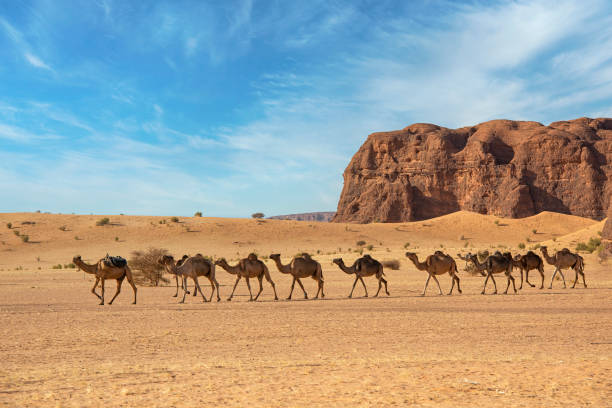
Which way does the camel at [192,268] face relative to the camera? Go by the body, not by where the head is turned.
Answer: to the viewer's left

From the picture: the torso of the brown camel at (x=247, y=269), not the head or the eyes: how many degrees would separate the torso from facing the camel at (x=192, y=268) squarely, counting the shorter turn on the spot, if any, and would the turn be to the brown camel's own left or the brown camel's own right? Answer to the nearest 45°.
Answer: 0° — it already faces it

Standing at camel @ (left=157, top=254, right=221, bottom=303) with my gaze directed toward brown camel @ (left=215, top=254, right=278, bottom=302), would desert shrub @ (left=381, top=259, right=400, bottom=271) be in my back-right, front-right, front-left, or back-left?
front-left

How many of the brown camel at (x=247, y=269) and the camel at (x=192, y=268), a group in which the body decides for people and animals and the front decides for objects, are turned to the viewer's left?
2

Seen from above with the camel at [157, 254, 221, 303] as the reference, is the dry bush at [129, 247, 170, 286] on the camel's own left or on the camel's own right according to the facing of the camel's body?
on the camel's own right

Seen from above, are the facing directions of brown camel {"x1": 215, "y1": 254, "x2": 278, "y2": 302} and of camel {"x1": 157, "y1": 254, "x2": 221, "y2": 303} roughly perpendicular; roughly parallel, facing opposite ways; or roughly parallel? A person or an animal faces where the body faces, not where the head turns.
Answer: roughly parallel

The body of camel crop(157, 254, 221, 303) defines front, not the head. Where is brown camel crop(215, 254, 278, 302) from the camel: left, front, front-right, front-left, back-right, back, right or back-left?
back

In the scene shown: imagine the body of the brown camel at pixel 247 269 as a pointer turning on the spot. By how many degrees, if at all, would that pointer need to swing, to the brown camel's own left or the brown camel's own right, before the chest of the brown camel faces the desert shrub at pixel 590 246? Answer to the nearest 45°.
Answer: approximately 135° to the brown camel's own right

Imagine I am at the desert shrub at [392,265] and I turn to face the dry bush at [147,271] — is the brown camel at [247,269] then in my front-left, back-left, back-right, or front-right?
front-left

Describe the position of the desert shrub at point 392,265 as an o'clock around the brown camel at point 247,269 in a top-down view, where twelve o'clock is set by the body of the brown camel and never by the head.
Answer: The desert shrub is roughly at 4 o'clock from the brown camel.

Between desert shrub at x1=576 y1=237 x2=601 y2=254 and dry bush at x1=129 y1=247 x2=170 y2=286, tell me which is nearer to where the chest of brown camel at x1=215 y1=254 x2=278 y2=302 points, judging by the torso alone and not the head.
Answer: the dry bush

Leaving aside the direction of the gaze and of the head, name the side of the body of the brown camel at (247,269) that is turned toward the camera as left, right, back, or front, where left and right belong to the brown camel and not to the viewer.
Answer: left
